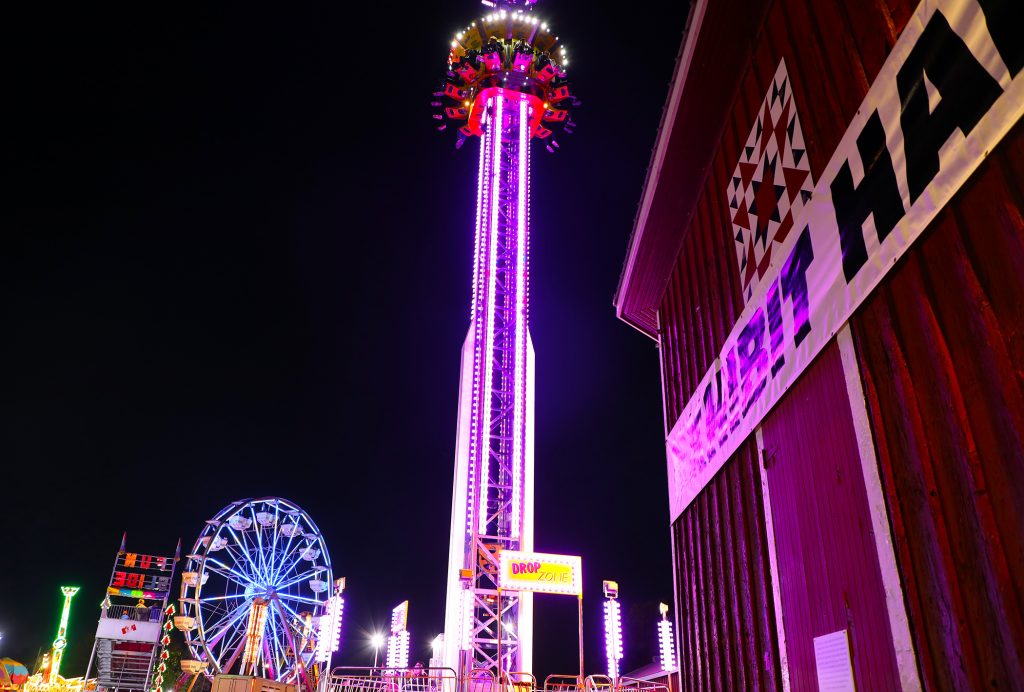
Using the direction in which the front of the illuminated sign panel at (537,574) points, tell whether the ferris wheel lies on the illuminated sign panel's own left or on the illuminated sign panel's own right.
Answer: on the illuminated sign panel's own right

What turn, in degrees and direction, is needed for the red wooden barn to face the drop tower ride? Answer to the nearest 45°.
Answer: approximately 90° to its right

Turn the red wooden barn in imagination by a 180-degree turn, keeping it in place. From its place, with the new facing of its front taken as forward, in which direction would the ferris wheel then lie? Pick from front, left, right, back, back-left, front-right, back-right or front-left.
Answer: left

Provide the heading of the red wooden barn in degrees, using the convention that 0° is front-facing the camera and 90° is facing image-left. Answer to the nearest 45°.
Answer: approximately 45°

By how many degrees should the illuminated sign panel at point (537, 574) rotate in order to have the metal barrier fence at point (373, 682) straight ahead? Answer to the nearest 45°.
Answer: approximately 45° to its right

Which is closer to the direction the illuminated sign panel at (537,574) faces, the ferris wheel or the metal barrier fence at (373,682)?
the metal barrier fence

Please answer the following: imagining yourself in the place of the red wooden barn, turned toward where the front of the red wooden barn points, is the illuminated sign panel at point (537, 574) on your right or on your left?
on your right
